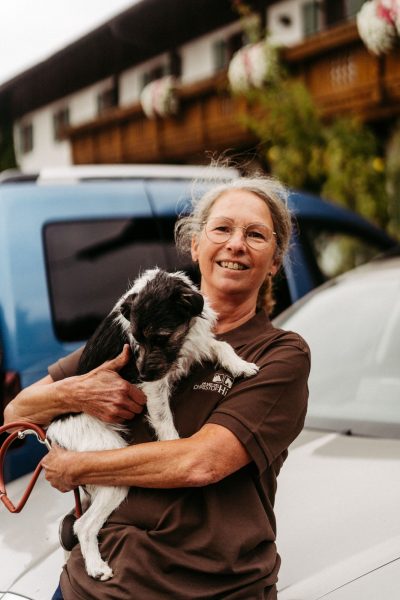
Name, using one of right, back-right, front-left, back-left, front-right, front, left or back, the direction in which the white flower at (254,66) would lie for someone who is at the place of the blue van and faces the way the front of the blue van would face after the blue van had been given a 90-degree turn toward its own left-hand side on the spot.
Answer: front

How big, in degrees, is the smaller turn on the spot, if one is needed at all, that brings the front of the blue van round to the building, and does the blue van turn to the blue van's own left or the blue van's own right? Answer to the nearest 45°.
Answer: approximately 90° to the blue van's own left

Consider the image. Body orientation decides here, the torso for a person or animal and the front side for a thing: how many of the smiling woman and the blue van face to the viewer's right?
1

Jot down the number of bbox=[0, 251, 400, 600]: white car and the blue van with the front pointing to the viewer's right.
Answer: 1

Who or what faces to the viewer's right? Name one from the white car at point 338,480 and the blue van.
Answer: the blue van

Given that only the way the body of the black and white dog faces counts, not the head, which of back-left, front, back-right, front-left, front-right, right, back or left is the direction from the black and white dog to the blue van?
back-left

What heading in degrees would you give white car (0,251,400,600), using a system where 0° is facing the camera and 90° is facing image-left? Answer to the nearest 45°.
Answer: approximately 45°

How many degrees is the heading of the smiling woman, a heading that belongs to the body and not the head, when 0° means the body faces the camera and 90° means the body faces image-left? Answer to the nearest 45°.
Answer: approximately 45°

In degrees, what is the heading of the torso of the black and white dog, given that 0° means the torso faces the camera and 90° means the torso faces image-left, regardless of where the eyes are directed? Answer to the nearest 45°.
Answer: approximately 315°

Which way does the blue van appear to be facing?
to the viewer's right

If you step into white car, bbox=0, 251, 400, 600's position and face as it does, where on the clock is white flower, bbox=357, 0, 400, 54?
The white flower is roughly at 5 o'clock from the white car.

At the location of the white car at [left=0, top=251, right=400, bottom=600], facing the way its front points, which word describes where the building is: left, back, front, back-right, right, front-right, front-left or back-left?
back-right

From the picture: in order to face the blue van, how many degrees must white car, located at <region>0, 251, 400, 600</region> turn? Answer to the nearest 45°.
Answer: approximately 90° to its right

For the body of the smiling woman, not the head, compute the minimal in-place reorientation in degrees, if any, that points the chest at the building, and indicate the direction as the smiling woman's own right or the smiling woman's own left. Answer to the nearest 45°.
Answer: approximately 135° to the smiling woman's own right
